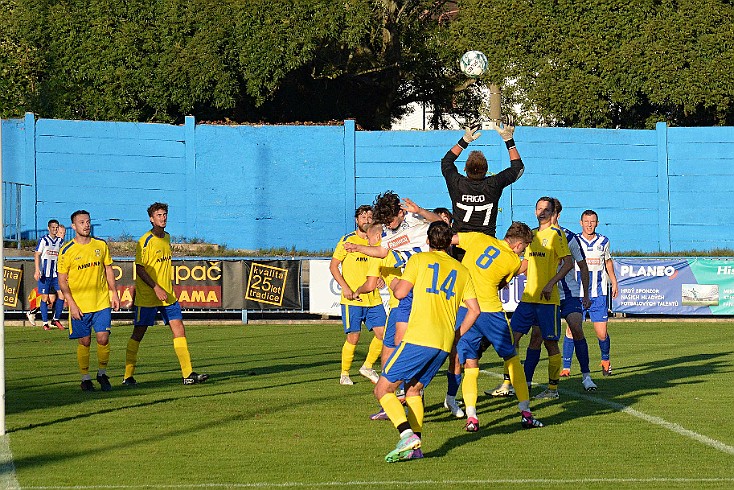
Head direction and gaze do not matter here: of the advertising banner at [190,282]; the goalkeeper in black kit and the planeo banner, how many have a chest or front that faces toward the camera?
2

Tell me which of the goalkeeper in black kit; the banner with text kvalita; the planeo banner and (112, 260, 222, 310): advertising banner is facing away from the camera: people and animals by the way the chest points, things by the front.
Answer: the goalkeeper in black kit

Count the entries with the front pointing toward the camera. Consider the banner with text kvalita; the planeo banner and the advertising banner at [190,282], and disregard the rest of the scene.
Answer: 3

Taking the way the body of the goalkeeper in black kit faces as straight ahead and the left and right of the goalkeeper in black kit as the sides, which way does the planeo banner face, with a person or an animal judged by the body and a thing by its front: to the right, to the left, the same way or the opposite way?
the opposite way

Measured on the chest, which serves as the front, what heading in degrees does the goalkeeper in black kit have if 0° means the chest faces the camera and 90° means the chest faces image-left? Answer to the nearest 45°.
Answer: approximately 180°

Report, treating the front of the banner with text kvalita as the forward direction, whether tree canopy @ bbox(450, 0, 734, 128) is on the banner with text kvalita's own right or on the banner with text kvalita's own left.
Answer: on the banner with text kvalita's own left

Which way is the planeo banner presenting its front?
toward the camera

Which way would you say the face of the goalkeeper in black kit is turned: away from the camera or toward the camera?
away from the camera

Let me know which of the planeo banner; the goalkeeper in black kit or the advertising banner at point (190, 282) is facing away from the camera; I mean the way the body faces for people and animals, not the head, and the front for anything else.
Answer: the goalkeeper in black kit

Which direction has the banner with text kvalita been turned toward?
toward the camera

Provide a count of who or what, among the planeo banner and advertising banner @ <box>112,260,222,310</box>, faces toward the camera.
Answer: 2

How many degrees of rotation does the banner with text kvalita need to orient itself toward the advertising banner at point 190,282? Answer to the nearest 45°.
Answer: approximately 90° to its right

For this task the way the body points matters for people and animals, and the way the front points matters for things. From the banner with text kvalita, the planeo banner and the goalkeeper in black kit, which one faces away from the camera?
the goalkeeper in black kit
